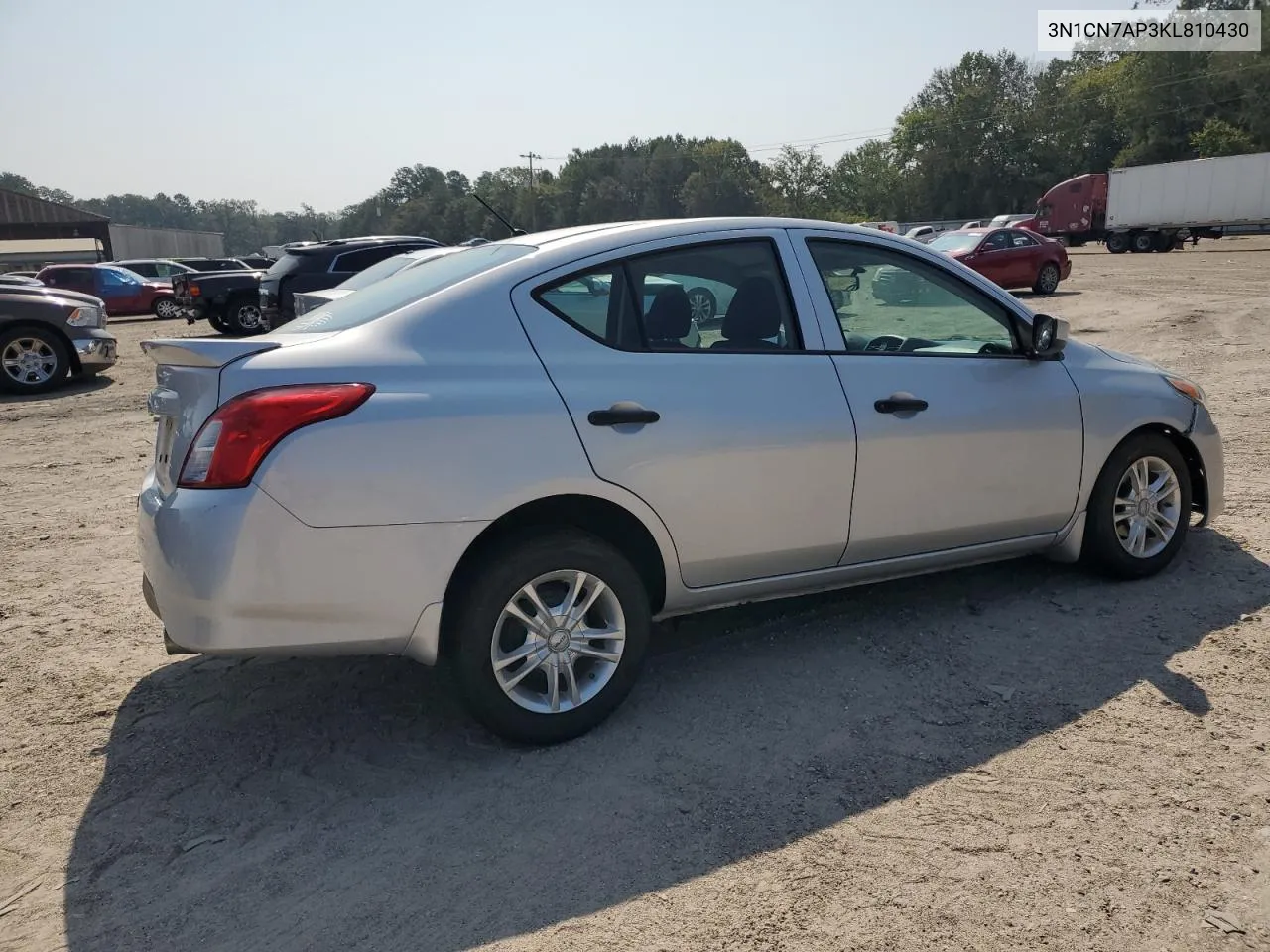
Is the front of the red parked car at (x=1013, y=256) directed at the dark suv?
yes

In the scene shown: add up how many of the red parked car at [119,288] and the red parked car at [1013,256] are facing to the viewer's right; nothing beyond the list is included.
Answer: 1

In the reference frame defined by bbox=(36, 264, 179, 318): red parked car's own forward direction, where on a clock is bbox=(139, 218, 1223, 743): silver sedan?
The silver sedan is roughly at 3 o'clock from the red parked car.

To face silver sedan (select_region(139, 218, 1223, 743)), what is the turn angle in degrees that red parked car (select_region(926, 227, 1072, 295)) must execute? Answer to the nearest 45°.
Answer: approximately 45° to its left

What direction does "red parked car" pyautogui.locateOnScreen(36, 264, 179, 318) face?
to the viewer's right

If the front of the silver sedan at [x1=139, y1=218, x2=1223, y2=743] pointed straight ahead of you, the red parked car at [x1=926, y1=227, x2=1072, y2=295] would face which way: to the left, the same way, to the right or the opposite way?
the opposite way

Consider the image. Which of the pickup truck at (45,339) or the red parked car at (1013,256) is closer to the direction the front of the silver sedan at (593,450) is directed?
the red parked car

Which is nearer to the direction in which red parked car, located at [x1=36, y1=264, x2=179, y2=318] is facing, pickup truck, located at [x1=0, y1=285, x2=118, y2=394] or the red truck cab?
the red truck cab

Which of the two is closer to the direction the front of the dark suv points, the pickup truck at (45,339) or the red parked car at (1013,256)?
the red parked car
